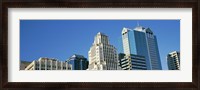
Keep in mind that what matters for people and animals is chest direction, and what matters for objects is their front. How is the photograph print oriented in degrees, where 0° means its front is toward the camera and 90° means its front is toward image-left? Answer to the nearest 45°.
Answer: approximately 0°
